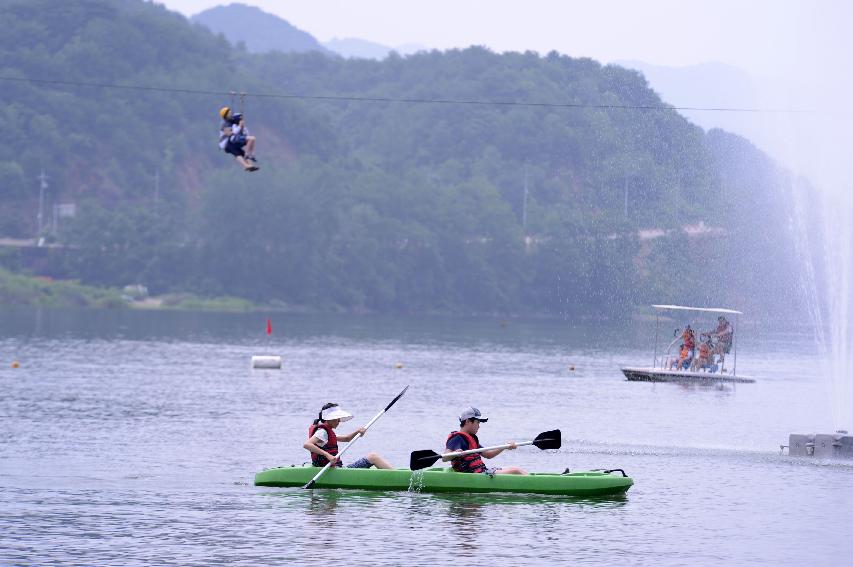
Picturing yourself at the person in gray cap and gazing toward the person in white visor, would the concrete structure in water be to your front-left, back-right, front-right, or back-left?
back-right

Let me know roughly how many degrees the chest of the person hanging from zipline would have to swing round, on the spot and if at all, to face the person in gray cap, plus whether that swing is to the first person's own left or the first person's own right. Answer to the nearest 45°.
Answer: approximately 45° to the first person's own right

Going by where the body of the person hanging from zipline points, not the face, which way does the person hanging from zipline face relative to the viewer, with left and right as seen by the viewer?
facing to the right of the viewer
